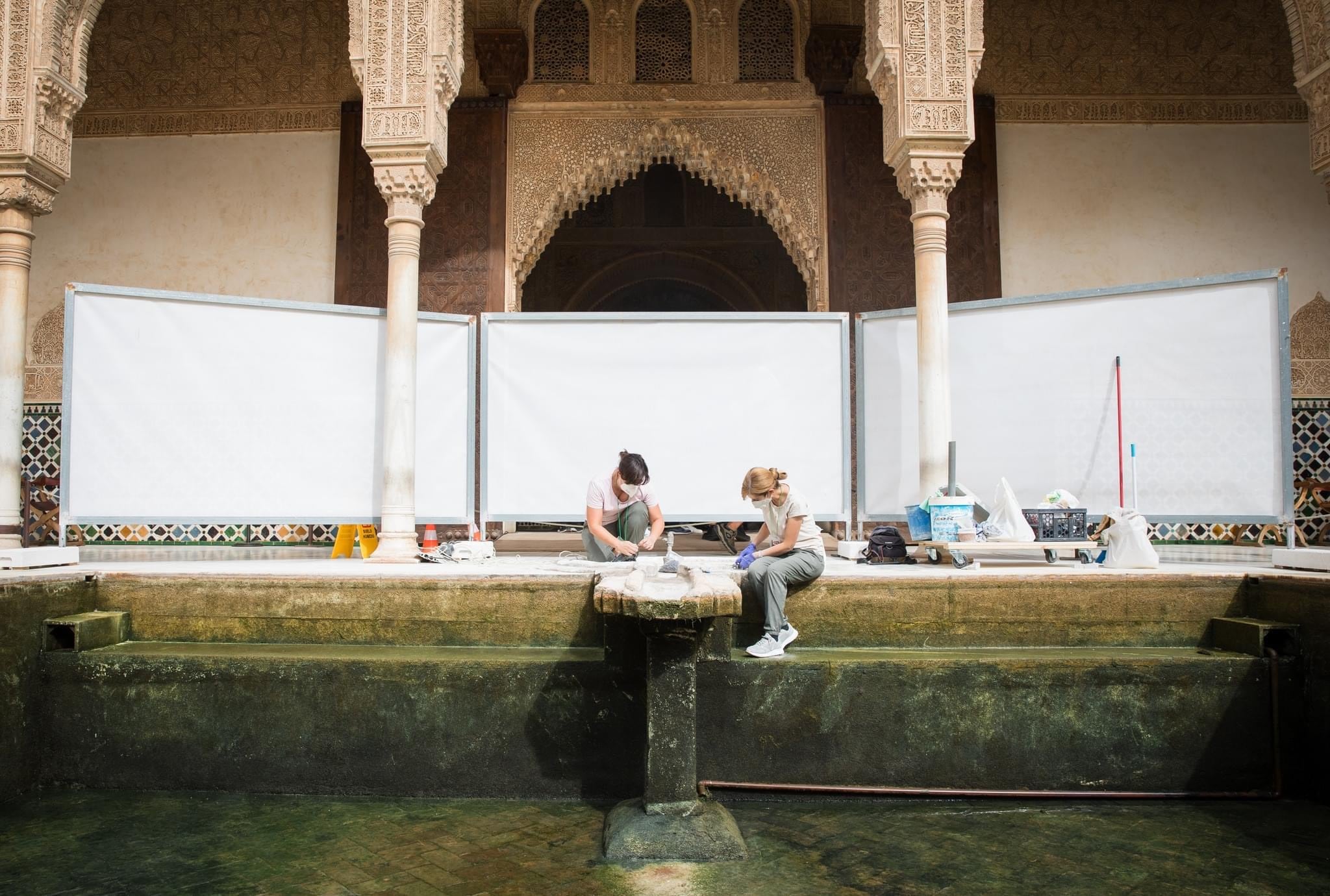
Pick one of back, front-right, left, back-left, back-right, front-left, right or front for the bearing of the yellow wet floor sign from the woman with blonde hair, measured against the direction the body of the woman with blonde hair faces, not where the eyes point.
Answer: right

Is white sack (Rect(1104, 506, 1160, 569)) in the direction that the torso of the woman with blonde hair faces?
no

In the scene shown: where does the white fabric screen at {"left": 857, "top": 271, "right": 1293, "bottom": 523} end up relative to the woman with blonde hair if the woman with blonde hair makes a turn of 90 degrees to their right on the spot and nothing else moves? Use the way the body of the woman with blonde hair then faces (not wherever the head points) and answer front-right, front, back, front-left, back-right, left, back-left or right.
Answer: right

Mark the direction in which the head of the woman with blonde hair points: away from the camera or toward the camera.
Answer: toward the camera

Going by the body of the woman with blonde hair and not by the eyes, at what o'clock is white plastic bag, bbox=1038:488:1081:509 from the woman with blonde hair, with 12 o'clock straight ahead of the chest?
The white plastic bag is roughly at 6 o'clock from the woman with blonde hair.

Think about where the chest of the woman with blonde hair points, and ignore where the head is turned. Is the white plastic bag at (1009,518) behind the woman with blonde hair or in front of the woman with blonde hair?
behind

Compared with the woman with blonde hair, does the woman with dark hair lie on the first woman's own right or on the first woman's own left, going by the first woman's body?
on the first woman's own right

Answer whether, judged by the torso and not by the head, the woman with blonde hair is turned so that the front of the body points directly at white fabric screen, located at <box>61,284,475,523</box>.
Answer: no

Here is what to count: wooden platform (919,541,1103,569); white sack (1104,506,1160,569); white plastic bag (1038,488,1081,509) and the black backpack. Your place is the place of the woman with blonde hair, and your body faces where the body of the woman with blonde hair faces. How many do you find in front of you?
0

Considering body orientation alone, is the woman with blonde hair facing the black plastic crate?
no

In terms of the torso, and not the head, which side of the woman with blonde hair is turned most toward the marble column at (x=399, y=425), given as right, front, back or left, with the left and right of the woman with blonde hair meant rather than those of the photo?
right

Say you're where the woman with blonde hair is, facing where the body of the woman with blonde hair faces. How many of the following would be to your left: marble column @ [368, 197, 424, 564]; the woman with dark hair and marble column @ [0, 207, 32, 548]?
0

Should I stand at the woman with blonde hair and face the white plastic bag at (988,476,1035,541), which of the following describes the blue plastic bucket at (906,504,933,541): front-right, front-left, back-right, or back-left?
front-left

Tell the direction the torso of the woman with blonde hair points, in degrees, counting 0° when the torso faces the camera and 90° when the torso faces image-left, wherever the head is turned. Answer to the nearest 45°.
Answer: approximately 45°
